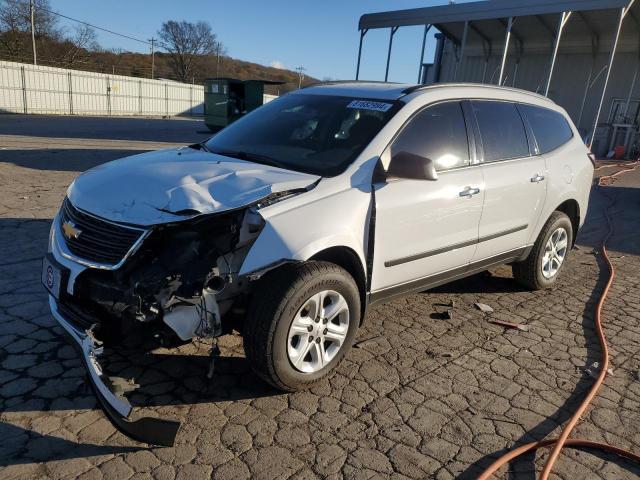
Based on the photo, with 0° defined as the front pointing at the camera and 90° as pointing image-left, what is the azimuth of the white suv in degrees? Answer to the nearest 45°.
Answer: approximately 45°

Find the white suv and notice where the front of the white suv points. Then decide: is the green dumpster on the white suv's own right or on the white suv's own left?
on the white suv's own right

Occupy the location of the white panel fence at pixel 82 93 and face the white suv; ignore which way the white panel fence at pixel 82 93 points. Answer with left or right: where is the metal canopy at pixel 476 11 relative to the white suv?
left

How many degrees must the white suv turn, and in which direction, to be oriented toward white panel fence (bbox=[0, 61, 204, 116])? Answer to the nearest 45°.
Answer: approximately 90° to its right

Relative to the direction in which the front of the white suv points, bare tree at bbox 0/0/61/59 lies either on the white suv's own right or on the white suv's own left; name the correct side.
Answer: on the white suv's own right

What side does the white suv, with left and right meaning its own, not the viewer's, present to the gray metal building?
back

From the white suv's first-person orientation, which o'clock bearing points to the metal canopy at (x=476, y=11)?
The metal canopy is roughly at 5 o'clock from the white suv.
